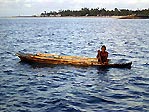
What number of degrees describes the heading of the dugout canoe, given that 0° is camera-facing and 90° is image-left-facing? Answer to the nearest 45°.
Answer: approximately 90°
